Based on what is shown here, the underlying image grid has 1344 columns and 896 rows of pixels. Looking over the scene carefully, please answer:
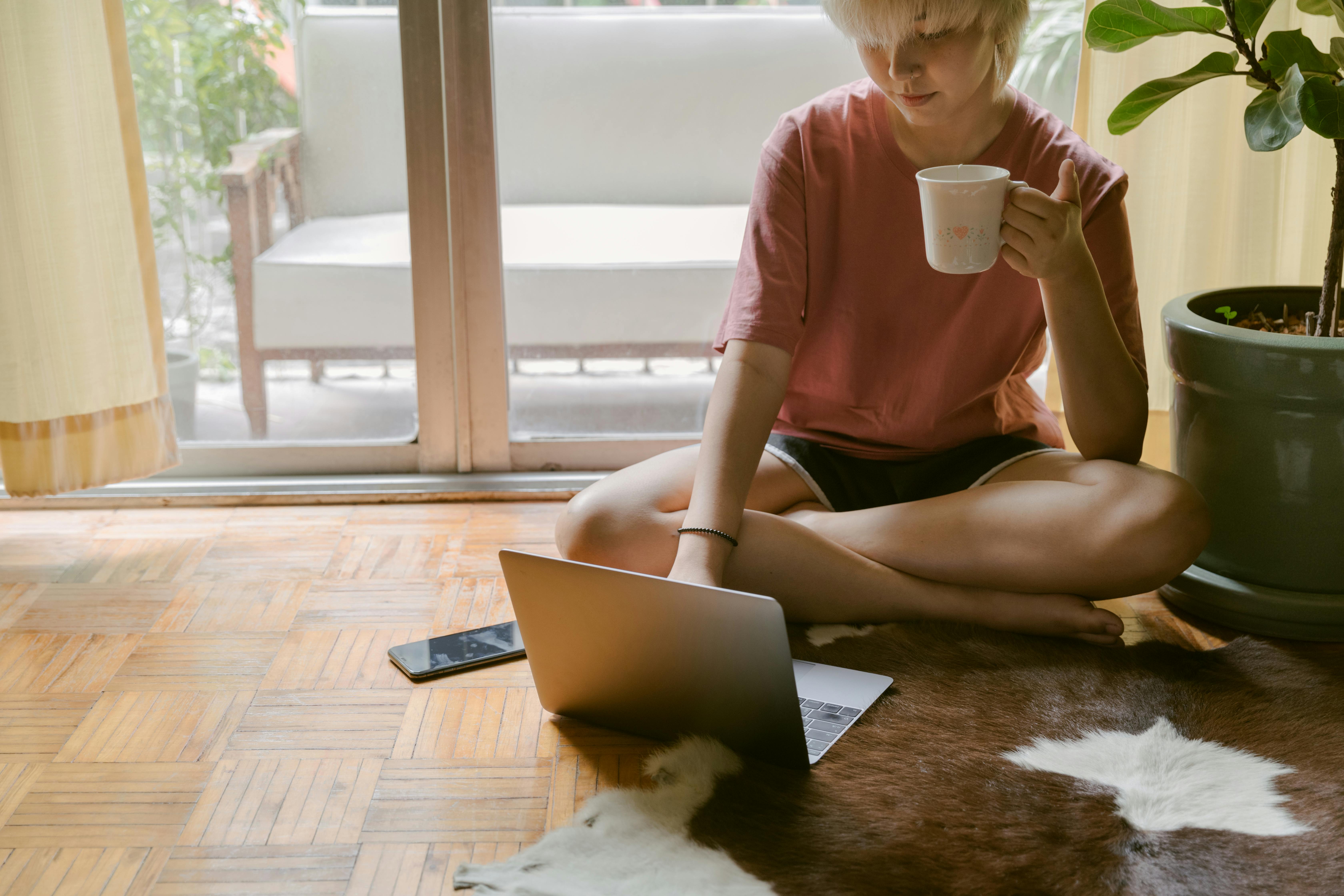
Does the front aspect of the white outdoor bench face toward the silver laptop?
yes

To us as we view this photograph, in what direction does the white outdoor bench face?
facing the viewer

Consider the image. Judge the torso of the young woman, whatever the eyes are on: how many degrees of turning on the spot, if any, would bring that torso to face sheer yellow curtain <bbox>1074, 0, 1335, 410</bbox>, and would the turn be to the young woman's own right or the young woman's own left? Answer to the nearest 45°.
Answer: approximately 135° to the young woman's own left

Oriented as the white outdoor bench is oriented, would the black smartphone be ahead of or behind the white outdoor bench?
ahead

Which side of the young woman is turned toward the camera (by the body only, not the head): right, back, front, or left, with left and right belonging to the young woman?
front

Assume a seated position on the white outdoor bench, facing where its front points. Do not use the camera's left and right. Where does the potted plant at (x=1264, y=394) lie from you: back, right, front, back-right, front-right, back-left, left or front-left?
front-left

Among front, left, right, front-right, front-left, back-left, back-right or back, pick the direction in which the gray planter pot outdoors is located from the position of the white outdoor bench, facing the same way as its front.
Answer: right

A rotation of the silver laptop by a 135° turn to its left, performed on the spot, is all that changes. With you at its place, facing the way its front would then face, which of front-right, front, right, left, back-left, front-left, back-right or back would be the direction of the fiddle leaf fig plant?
back-right

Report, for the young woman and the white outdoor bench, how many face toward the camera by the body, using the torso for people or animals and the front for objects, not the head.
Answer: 2

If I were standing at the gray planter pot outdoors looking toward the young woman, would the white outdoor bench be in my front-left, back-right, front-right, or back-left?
front-left

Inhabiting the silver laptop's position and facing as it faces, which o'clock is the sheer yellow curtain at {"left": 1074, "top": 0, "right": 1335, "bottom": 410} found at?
The sheer yellow curtain is roughly at 12 o'clock from the silver laptop.

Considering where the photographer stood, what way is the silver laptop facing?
facing away from the viewer and to the right of the viewer

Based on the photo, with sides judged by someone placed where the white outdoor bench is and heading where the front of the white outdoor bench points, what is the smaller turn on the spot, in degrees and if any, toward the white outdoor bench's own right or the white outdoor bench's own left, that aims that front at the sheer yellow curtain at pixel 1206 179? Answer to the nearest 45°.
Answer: approximately 90° to the white outdoor bench's own left

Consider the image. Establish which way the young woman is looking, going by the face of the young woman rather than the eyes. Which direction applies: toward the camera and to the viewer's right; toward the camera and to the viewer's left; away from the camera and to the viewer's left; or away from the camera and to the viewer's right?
toward the camera and to the viewer's left
